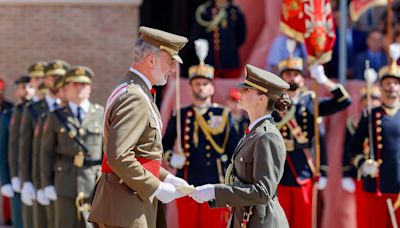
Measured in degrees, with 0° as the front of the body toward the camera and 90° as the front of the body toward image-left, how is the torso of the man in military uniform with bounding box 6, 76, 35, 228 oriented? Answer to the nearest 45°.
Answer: approximately 315°

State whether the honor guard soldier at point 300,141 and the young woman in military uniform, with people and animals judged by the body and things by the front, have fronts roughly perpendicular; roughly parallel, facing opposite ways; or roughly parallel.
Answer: roughly perpendicular

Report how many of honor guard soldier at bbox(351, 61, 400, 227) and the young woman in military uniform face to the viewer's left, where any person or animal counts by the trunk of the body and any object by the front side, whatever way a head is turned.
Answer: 1

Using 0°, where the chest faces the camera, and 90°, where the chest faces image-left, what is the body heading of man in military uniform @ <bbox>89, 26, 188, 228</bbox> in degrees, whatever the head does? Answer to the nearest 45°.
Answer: approximately 270°

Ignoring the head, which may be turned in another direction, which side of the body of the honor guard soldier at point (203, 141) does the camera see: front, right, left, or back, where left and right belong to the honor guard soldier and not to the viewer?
front

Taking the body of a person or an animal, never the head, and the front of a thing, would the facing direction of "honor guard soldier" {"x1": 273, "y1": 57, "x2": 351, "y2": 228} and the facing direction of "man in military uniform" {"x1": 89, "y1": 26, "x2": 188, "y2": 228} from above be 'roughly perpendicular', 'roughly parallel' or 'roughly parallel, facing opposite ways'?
roughly perpendicular

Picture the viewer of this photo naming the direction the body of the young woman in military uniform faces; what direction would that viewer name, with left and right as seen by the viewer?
facing to the left of the viewer

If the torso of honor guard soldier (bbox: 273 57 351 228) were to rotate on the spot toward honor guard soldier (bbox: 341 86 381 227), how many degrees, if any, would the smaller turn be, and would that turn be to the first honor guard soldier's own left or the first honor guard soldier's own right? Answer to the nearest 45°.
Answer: approximately 135° to the first honor guard soldier's own left

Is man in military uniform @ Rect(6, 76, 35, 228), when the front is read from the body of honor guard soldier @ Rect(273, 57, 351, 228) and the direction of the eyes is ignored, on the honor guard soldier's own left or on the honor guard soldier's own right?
on the honor guard soldier's own right

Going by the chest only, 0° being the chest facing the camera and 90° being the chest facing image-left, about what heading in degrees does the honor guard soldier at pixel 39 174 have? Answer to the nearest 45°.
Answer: approximately 315°

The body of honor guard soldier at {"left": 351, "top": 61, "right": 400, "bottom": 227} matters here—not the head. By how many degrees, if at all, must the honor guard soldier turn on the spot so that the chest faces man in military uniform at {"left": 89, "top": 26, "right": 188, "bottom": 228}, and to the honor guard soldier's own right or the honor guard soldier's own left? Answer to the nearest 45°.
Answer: approximately 45° to the honor guard soldier's own right
